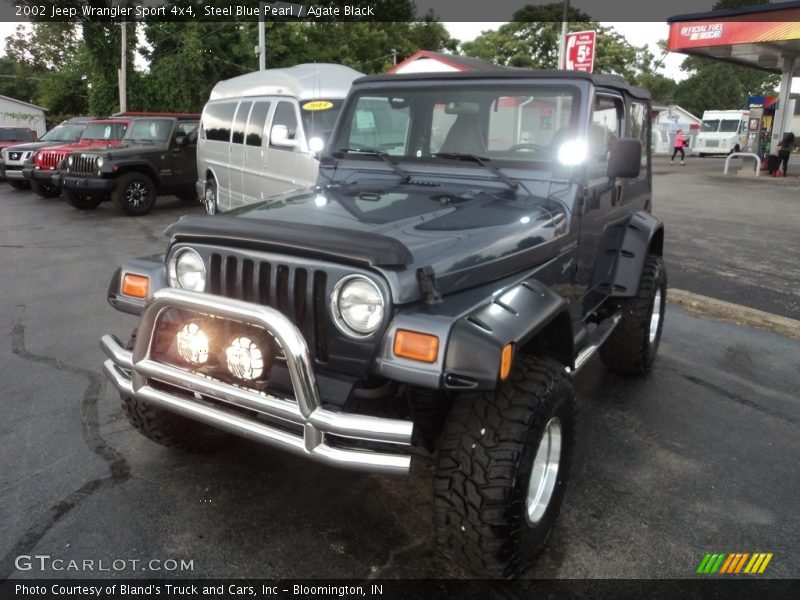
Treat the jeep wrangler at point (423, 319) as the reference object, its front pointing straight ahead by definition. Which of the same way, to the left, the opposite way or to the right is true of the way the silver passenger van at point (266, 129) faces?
to the left

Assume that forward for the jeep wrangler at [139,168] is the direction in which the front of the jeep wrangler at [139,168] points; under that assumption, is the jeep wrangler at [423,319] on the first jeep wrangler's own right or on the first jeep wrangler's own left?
on the first jeep wrangler's own left

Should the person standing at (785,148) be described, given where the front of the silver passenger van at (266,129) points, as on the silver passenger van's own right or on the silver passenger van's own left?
on the silver passenger van's own left

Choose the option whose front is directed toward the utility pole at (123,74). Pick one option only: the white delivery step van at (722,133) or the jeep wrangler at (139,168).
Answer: the white delivery step van

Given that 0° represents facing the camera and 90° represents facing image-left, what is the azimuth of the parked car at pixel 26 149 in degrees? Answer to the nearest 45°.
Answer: approximately 45°

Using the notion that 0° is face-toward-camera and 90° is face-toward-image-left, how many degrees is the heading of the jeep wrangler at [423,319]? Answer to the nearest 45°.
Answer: approximately 45°

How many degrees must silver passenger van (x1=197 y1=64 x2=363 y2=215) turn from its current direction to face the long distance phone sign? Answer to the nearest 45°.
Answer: approximately 90° to its left

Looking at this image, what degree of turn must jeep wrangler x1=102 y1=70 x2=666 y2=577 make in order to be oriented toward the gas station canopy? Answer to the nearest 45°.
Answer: approximately 180°

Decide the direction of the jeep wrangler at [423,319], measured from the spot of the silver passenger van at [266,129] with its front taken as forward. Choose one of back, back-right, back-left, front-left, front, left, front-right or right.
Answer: front-right
